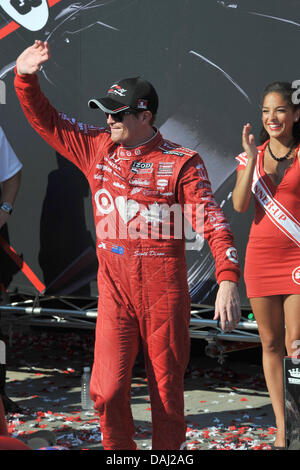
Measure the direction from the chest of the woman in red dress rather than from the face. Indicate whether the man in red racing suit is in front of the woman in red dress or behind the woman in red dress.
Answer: in front

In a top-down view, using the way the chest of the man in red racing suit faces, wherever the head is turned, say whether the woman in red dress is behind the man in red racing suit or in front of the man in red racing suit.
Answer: behind

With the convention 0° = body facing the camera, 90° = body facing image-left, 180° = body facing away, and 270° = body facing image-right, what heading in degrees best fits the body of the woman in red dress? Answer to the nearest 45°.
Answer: approximately 0°

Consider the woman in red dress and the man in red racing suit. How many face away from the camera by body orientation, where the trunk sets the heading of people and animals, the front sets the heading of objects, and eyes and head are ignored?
0
